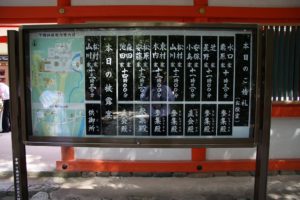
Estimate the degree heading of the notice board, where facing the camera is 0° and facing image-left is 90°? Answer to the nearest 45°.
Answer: approximately 0°
